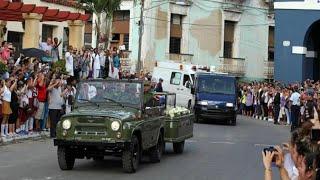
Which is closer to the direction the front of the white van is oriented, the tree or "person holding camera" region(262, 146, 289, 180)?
the person holding camera

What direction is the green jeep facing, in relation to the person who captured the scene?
facing the viewer and to the left of the viewer

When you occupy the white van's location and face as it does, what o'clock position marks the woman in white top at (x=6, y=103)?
The woman in white top is roughly at 2 o'clock from the white van.

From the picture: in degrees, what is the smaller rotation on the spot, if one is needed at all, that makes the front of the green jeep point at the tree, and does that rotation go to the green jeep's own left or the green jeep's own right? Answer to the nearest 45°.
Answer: approximately 135° to the green jeep's own right

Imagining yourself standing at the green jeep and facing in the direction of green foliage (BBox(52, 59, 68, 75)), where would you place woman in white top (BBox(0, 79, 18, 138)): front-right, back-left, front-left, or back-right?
front-left

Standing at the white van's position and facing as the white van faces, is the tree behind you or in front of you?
behind

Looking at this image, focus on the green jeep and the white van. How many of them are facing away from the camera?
0
